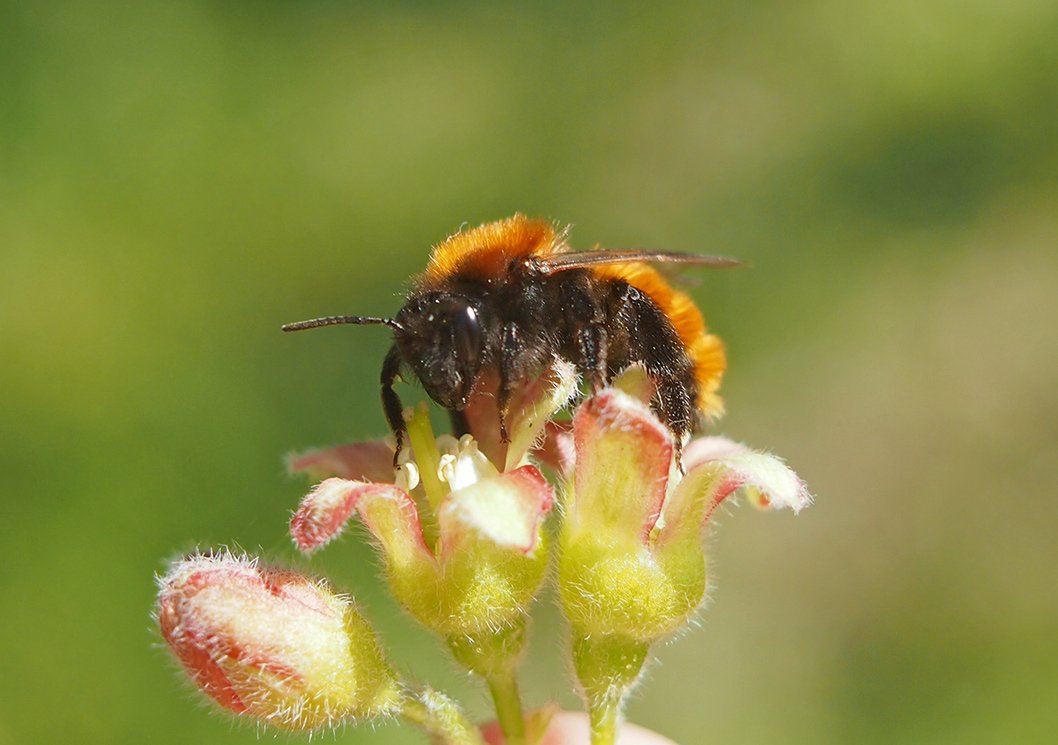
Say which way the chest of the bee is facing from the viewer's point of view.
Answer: to the viewer's left
